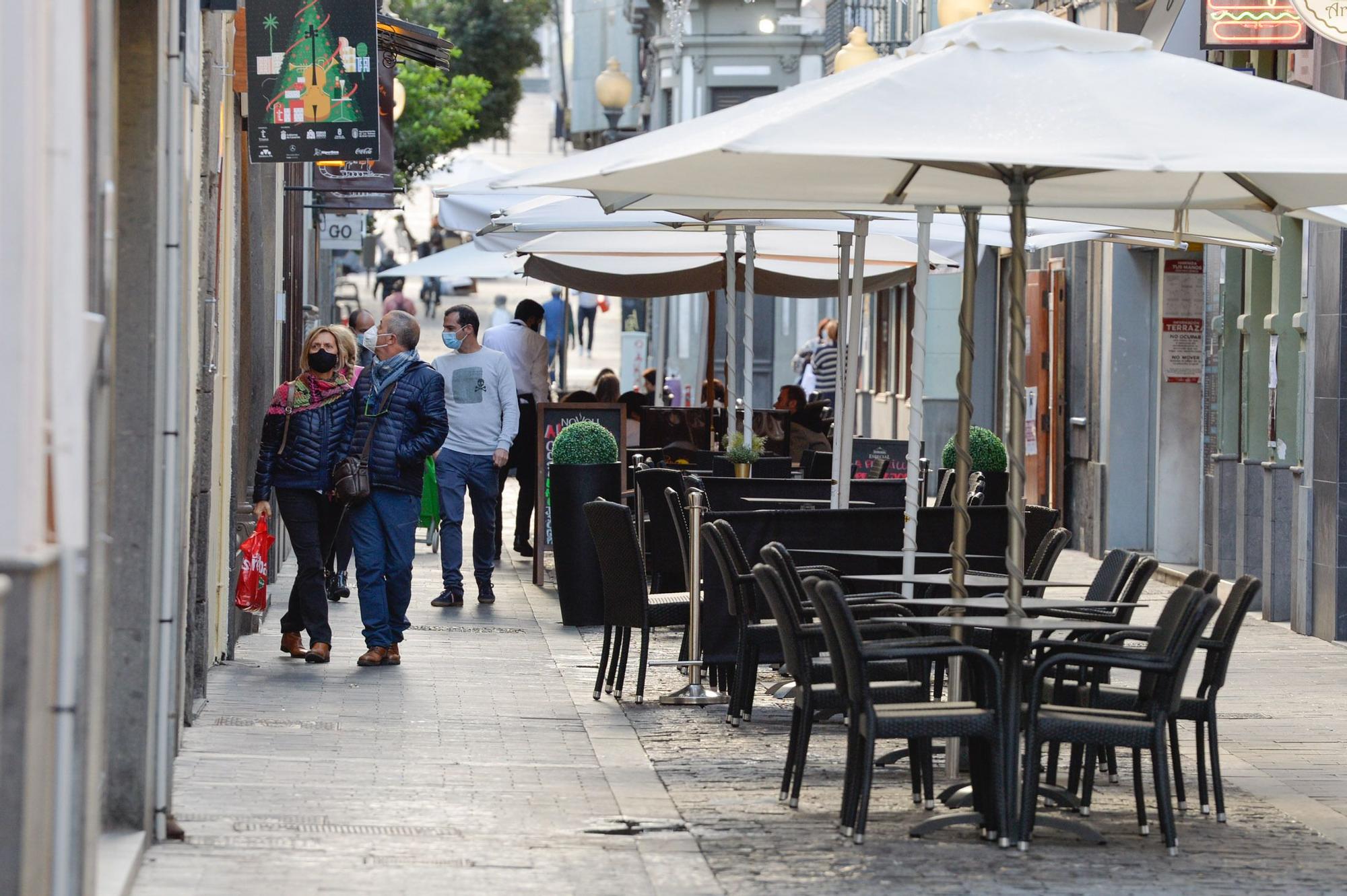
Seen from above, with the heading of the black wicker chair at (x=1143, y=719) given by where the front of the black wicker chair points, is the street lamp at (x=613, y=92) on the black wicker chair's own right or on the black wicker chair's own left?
on the black wicker chair's own right

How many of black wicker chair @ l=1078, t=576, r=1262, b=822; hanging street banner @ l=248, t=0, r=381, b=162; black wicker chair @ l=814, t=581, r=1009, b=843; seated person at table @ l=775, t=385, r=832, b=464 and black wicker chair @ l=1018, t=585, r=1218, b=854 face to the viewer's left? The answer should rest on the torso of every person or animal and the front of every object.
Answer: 3

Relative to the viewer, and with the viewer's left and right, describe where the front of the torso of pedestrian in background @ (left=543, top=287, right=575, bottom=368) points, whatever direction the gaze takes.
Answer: facing away from the viewer

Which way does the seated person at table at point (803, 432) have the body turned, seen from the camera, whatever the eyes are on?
to the viewer's left

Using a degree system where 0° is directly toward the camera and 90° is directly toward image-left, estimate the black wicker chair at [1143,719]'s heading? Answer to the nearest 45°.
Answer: approximately 90°

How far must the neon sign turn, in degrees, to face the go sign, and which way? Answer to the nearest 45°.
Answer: approximately 135° to its right

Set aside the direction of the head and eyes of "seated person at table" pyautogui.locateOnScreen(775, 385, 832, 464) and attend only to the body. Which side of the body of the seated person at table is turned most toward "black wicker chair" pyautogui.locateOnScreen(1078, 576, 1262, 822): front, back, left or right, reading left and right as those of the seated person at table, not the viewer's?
left

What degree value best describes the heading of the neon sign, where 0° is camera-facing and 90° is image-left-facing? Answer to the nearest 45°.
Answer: approximately 0°

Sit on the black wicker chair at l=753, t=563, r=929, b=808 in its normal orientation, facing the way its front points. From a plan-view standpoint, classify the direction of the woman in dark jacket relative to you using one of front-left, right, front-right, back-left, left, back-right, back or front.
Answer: back-left

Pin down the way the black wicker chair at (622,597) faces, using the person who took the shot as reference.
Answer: facing away from the viewer and to the right of the viewer

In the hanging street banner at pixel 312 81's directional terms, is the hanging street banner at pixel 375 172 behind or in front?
behind

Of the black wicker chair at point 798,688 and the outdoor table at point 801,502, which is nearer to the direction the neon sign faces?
the black wicker chair
